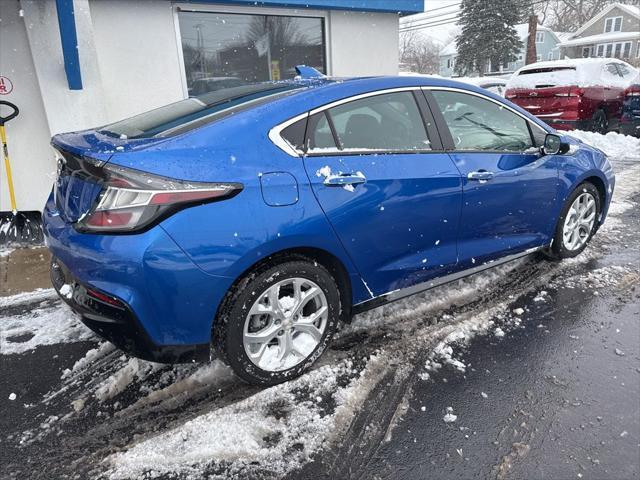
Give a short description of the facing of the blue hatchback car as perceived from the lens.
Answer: facing away from the viewer and to the right of the viewer

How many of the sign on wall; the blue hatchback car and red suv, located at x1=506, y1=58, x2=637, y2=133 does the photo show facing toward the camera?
1

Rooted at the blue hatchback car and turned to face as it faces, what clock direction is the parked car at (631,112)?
The parked car is roughly at 12 o'clock from the blue hatchback car.

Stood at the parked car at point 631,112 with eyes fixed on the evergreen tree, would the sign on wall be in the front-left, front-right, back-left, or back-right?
back-left

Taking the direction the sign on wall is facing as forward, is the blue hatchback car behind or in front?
in front

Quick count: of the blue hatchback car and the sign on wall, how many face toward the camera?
1

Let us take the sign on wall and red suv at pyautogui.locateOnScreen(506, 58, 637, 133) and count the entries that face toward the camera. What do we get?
1

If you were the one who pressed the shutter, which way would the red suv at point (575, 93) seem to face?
facing away from the viewer and to the right of the viewer

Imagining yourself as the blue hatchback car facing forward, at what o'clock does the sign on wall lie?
The sign on wall is roughly at 7 o'clock from the blue hatchback car.

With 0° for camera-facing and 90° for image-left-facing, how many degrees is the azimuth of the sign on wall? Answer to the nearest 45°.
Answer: approximately 0°

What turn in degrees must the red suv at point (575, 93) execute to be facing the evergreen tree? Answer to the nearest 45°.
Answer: approximately 45° to its left

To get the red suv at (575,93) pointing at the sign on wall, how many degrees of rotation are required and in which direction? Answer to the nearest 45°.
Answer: approximately 180°

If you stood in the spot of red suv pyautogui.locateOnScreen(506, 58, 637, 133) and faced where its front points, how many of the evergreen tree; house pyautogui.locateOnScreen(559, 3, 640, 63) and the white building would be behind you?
1

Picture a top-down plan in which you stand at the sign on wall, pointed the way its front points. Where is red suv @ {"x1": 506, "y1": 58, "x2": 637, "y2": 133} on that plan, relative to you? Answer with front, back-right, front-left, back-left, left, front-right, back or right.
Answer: left
